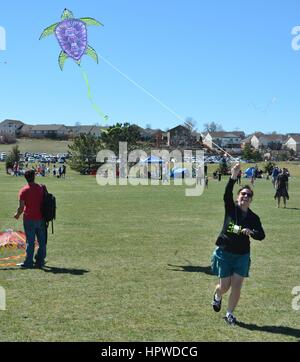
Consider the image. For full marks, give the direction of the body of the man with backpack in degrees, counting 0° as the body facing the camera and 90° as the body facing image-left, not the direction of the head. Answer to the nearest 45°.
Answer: approximately 135°

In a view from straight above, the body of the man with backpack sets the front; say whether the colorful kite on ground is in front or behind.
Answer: in front
